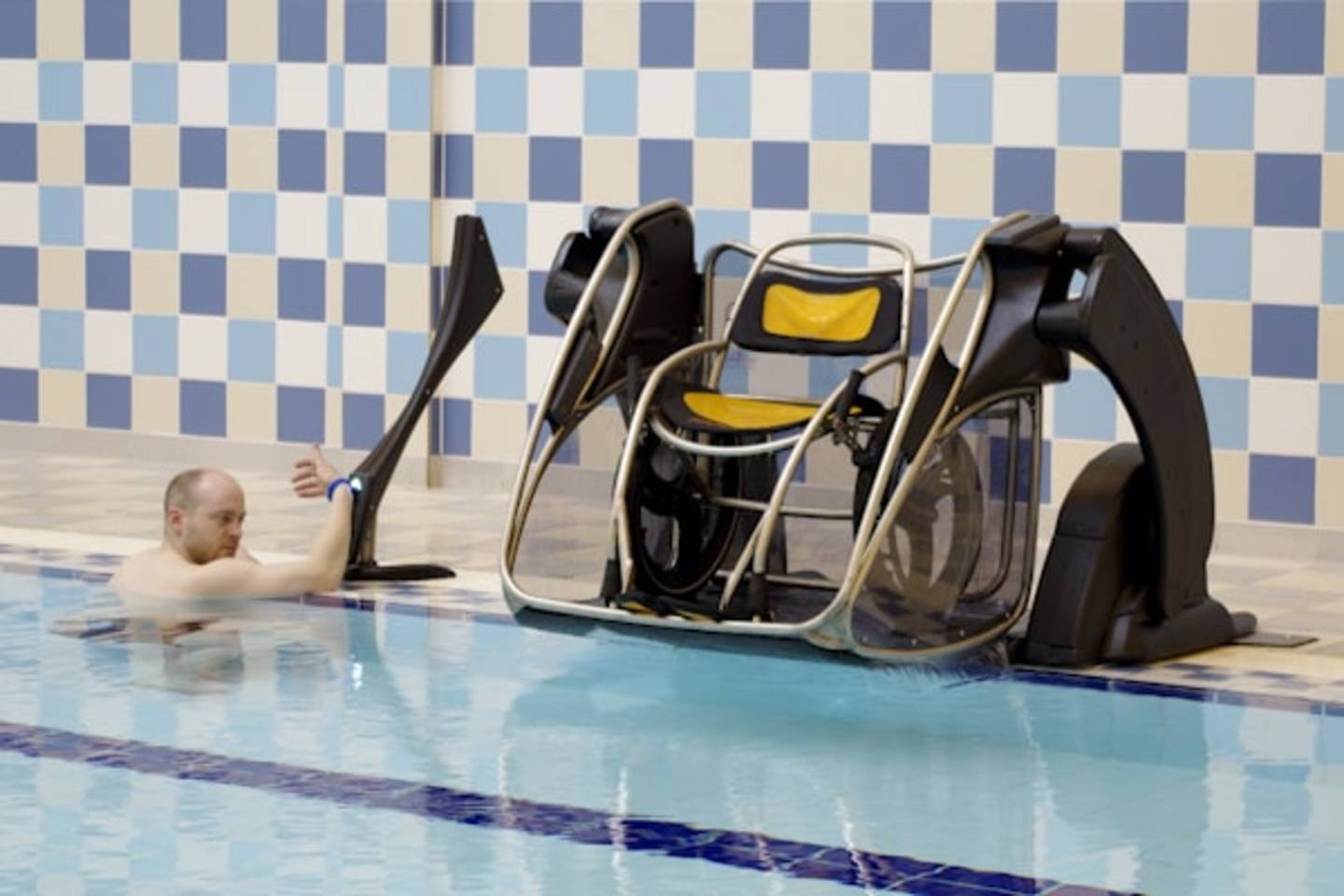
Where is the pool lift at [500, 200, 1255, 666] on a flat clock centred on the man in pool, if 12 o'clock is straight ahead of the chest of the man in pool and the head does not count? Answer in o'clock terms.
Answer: The pool lift is roughly at 1 o'clock from the man in pool.

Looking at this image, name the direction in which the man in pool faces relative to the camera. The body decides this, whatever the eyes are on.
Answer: to the viewer's right

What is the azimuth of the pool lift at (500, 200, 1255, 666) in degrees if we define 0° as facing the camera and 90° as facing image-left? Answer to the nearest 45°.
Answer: approximately 45°

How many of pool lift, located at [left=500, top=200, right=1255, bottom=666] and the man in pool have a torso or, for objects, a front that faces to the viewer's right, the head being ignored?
1

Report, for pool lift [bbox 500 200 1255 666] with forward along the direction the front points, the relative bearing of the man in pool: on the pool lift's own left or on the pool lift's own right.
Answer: on the pool lift's own right
